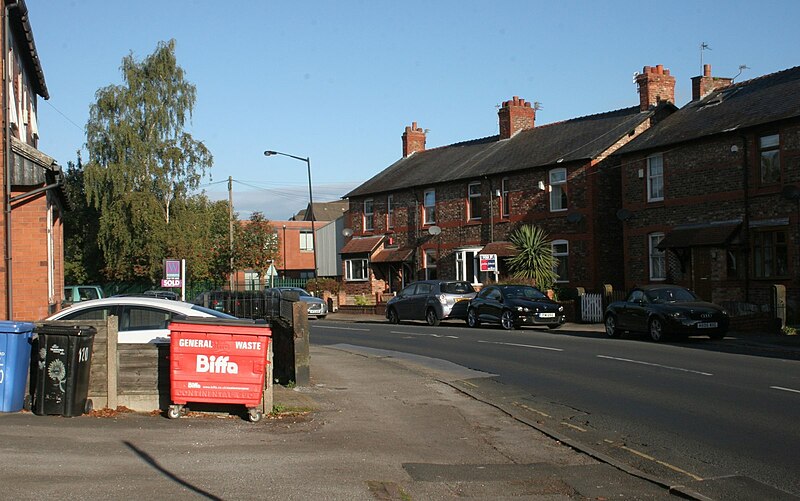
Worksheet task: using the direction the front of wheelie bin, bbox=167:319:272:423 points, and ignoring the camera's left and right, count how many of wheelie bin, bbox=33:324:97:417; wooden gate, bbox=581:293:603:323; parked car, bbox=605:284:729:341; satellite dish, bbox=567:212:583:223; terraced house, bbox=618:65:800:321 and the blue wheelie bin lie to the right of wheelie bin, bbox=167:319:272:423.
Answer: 2

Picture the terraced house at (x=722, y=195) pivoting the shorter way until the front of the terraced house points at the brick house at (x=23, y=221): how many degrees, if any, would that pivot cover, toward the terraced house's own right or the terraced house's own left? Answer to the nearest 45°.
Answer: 0° — it already faces it

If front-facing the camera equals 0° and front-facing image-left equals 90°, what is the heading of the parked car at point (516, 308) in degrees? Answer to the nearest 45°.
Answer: approximately 315°

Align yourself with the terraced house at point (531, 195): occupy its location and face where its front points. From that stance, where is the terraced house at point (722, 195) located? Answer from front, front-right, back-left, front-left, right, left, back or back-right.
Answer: left

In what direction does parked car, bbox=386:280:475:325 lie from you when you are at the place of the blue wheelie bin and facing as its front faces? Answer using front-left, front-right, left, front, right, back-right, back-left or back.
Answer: back-left

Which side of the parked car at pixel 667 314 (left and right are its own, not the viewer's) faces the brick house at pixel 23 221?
right

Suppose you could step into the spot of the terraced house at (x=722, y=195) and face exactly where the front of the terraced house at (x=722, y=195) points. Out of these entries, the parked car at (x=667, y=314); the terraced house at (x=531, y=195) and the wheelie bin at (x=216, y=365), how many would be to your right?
1

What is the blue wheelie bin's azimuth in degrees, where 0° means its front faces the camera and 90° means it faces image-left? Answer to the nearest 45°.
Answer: approximately 0°

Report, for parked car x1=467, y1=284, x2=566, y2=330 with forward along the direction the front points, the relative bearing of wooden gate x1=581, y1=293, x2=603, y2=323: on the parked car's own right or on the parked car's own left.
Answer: on the parked car's own left

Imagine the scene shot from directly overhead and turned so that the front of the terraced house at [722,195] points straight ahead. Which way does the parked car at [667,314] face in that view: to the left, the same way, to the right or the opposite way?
to the left

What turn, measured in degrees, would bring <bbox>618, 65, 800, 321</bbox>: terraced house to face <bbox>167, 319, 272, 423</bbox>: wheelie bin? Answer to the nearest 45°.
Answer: approximately 45° to its left
